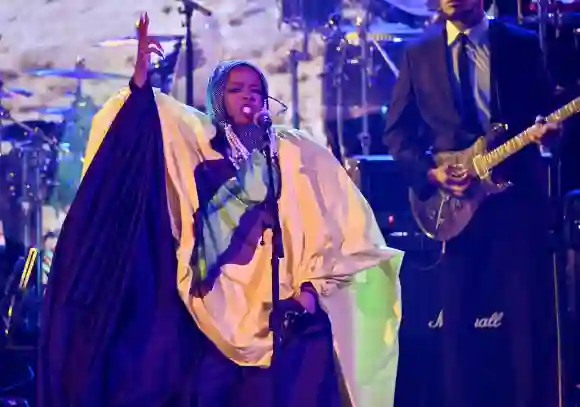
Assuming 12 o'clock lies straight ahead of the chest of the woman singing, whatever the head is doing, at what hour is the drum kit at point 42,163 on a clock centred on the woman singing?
The drum kit is roughly at 5 o'clock from the woman singing.

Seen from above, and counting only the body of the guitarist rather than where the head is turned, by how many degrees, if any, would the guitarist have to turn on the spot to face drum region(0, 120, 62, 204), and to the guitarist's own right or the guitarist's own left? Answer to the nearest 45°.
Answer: approximately 90° to the guitarist's own right

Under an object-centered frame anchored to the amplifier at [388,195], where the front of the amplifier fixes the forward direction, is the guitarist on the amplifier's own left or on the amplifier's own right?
on the amplifier's own left

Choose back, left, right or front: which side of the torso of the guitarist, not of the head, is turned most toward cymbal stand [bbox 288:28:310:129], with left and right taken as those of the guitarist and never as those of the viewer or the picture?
right

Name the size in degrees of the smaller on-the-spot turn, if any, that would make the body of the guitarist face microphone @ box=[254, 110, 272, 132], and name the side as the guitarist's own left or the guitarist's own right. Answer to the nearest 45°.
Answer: approximately 45° to the guitarist's own right

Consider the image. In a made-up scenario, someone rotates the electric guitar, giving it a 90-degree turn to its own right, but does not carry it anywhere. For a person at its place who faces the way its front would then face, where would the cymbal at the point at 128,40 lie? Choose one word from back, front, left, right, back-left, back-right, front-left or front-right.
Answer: front

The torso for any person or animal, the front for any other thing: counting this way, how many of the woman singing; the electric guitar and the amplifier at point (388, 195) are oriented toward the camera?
3
